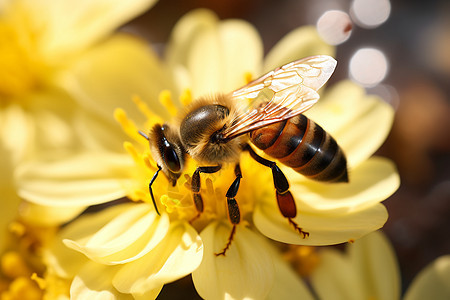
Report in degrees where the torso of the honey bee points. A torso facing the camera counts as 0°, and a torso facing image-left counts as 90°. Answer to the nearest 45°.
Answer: approximately 90°

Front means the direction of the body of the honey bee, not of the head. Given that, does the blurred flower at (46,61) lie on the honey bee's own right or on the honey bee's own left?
on the honey bee's own right

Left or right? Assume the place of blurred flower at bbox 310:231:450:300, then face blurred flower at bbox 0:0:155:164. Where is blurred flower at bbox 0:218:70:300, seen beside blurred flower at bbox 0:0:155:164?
left
